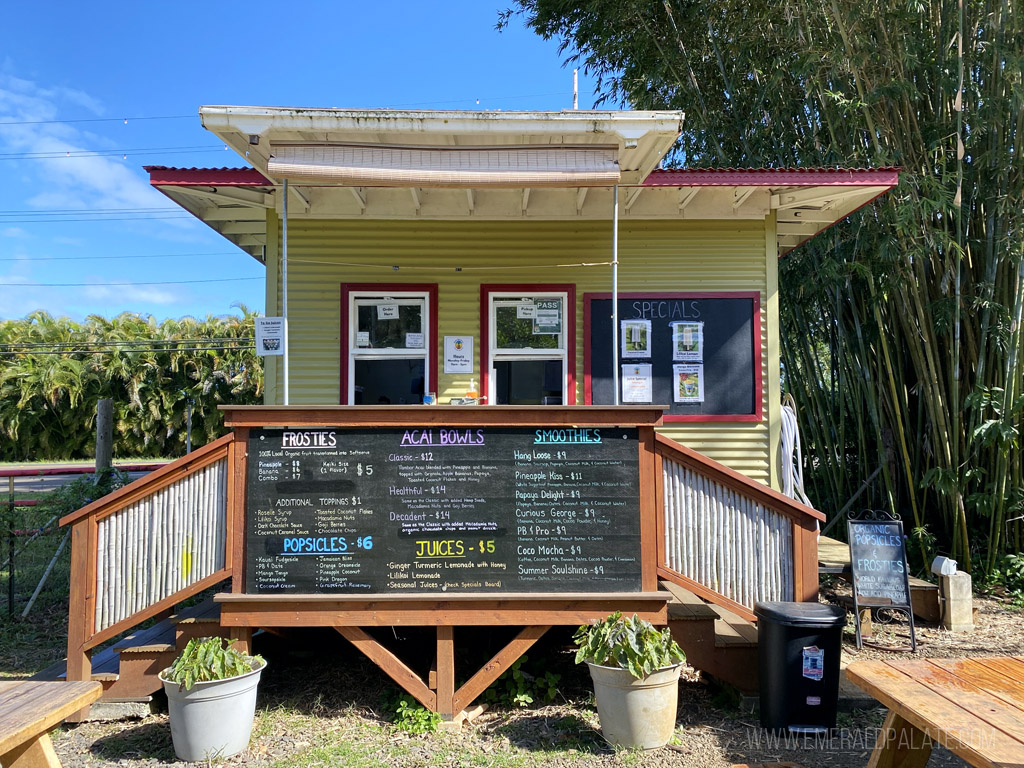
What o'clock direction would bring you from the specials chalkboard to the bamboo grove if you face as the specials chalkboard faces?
The bamboo grove is roughly at 8 o'clock from the specials chalkboard.

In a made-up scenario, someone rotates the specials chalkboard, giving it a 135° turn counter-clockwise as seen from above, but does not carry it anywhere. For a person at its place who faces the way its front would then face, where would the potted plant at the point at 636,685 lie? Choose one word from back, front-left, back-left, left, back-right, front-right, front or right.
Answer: back-right

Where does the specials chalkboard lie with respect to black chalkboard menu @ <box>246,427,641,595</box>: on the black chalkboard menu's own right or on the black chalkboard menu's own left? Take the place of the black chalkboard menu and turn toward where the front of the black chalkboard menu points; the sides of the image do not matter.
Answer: on the black chalkboard menu's own left

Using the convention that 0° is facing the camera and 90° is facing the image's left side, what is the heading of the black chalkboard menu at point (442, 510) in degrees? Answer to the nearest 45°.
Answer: approximately 0°

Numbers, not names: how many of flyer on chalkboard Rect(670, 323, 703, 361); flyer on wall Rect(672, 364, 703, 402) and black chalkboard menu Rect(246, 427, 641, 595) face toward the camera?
3

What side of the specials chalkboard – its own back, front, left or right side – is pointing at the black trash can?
front

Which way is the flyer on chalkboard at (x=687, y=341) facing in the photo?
toward the camera

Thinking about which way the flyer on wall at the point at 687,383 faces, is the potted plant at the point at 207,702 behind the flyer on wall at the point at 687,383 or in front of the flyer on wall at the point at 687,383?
in front

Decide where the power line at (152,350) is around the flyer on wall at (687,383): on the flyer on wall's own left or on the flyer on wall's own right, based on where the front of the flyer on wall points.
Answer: on the flyer on wall's own right

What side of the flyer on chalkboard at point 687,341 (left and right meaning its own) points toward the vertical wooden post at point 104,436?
right

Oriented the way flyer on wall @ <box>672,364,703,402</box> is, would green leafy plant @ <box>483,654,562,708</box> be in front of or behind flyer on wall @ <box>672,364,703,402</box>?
in front

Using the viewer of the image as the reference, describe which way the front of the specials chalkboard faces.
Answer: facing the viewer

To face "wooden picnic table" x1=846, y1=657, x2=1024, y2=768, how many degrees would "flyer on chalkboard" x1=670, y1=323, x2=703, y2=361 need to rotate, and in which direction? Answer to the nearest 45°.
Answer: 0° — it already faces it

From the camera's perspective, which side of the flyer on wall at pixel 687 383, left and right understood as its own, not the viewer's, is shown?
front

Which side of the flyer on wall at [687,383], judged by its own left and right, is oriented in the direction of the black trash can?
front
